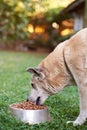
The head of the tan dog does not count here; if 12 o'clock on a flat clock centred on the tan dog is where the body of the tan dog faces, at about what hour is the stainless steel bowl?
The stainless steel bowl is roughly at 11 o'clock from the tan dog.

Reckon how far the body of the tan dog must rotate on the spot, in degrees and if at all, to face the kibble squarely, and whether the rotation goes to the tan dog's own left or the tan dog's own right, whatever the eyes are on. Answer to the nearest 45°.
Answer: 0° — it already faces it

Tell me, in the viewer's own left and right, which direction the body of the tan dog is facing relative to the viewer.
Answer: facing to the left of the viewer
